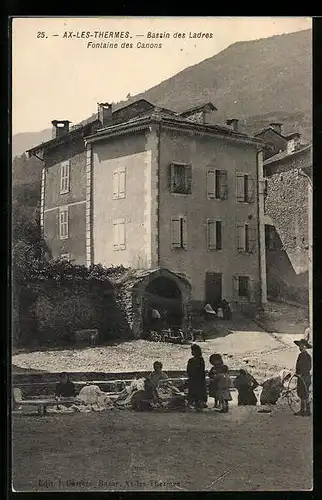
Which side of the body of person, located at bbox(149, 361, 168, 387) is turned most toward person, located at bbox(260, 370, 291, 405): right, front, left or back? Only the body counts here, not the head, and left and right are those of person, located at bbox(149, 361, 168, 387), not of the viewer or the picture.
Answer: left

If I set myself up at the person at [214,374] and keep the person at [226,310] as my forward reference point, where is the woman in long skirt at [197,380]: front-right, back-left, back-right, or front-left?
back-left

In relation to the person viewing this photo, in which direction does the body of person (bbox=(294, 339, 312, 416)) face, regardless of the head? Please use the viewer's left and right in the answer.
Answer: facing to the left of the viewer

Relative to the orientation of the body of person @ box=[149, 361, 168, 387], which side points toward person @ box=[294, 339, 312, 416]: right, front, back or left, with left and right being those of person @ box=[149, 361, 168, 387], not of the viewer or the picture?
left

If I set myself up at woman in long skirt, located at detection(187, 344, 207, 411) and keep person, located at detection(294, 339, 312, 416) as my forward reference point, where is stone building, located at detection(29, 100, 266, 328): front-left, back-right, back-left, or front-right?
back-left
